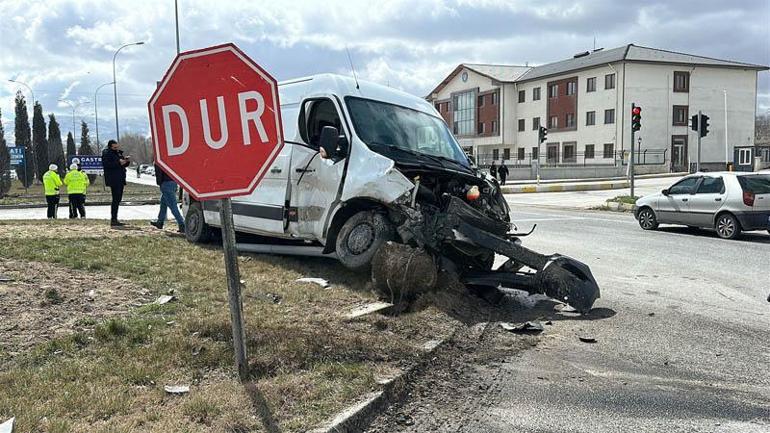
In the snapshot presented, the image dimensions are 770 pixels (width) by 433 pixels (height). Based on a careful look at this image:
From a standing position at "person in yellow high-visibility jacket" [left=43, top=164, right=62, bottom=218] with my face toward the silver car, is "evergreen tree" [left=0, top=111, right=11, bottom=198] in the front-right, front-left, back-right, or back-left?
back-left

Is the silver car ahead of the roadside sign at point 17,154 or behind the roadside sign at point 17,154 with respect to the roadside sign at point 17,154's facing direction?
ahead

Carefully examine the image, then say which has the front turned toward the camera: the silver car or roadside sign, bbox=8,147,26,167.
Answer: the roadside sign

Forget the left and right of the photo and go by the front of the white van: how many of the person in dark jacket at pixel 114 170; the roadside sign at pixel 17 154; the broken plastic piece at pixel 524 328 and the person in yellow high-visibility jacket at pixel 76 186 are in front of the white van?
1

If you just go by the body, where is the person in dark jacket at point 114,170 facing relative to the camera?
to the viewer's right

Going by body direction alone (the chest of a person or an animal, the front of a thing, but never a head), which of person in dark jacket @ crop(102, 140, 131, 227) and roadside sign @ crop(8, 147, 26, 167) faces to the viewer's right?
the person in dark jacket

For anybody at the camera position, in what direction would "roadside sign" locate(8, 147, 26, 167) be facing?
facing the viewer

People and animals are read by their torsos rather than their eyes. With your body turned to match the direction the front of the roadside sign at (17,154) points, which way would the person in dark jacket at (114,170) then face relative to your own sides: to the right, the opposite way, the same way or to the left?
to the left

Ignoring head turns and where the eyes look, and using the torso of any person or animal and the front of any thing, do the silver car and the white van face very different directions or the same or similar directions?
very different directions

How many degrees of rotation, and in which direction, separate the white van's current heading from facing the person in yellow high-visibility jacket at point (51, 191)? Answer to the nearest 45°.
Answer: approximately 180°

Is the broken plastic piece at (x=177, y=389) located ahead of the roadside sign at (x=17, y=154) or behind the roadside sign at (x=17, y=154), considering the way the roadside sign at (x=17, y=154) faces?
ahead

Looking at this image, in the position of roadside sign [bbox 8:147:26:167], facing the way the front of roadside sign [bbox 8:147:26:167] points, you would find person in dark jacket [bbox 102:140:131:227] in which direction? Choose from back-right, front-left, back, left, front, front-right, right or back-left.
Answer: front
